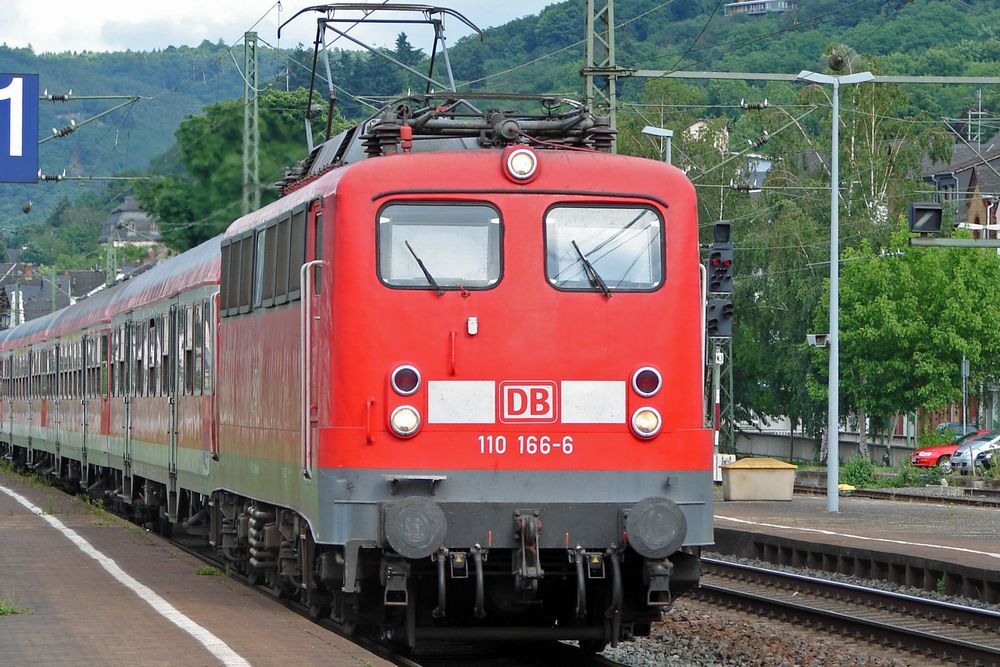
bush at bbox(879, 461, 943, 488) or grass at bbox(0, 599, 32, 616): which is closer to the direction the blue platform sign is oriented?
the grass

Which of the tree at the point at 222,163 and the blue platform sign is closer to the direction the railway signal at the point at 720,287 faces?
the blue platform sign

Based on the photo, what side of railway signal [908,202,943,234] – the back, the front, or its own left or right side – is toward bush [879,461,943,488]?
back

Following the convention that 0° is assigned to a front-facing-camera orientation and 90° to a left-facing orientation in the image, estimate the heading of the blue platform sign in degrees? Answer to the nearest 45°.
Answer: approximately 0°

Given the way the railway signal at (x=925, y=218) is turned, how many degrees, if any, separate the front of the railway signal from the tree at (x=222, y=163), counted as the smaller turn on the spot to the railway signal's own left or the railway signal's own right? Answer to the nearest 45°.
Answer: approximately 90° to the railway signal's own right

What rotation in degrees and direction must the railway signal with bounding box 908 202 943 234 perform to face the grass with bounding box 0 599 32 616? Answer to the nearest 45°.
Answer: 0° — it already faces it
